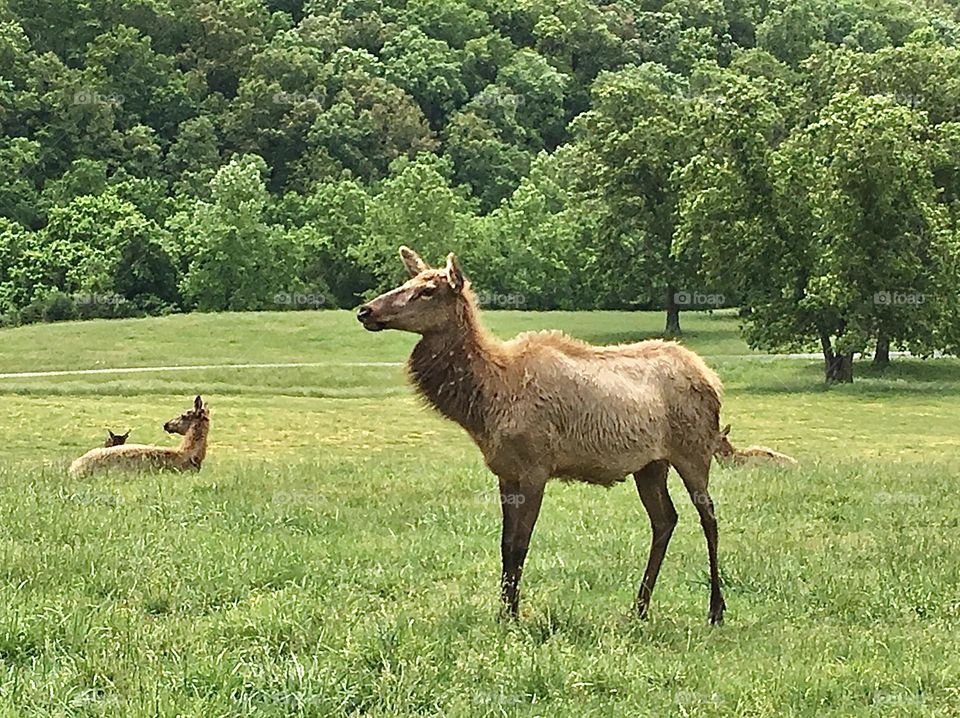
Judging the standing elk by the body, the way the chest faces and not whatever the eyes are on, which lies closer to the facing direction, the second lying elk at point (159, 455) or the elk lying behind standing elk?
the second lying elk

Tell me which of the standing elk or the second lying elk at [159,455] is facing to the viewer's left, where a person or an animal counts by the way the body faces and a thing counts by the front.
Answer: the standing elk

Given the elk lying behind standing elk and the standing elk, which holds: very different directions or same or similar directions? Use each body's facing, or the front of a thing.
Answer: same or similar directions

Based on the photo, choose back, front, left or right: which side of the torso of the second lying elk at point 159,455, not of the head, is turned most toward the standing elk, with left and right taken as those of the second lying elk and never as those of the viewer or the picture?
right

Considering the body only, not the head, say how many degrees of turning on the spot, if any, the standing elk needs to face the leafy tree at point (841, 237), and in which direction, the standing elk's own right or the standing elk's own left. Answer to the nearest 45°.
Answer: approximately 90° to the standing elk's own right

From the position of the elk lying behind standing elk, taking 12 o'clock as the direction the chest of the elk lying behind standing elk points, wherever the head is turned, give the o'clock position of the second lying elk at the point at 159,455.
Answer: The second lying elk is roughly at 11 o'clock from the elk lying behind standing elk.

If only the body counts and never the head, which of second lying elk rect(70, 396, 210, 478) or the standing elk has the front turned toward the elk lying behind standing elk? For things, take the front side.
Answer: the second lying elk

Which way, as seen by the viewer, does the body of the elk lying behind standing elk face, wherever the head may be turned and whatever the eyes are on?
to the viewer's left

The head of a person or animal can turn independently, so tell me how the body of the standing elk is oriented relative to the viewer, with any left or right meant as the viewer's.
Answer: facing to the left of the viewer

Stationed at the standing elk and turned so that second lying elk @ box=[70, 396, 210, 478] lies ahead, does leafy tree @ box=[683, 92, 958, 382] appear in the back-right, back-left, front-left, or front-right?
front-right

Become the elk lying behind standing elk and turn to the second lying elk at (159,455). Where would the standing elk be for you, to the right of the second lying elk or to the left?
left

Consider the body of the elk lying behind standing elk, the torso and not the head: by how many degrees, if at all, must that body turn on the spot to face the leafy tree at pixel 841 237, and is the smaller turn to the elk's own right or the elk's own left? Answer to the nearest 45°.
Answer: approximately 90° to the elk's own right

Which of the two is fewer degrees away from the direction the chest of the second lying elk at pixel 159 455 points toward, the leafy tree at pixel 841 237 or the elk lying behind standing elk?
the elk lying behind standing elk

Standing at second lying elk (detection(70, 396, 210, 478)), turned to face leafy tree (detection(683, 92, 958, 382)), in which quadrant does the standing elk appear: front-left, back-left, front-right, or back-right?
back-right

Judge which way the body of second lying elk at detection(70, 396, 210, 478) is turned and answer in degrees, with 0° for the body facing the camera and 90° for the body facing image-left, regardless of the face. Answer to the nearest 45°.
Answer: approximately 270°

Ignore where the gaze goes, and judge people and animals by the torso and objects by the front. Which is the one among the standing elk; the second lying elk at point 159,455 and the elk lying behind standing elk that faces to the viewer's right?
the second lying elk
